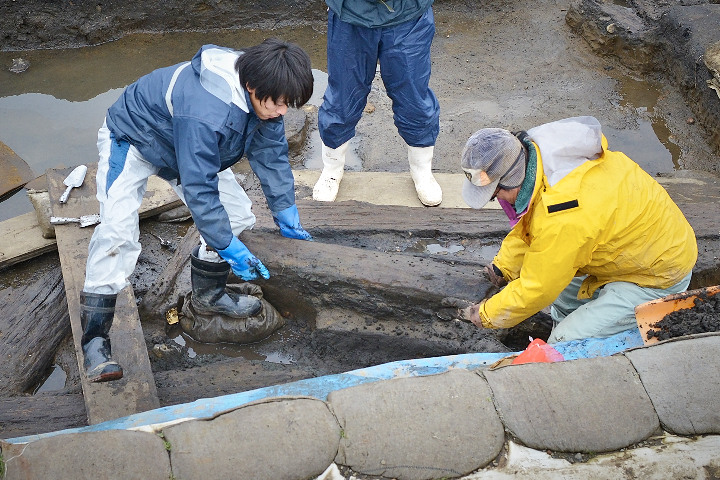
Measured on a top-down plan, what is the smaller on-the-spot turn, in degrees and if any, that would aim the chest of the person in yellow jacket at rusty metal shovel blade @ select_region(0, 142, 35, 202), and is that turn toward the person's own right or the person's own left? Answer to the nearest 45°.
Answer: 0° — they already face it

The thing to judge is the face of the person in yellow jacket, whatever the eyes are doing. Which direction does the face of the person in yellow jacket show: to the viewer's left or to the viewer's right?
to the viewer's left

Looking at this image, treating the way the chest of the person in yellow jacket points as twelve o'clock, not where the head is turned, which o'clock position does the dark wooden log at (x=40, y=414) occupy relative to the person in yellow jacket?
The dark wooden log is roughly at 11 o'clock from the person in yellow jacket.

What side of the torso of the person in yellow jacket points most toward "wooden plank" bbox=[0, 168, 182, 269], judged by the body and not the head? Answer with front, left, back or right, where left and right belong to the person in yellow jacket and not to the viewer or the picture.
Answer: front

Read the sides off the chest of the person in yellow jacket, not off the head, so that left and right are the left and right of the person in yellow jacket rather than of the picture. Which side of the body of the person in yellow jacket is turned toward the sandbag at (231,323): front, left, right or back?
front

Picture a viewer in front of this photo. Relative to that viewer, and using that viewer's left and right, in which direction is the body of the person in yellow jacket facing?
facing to the left of the viewer

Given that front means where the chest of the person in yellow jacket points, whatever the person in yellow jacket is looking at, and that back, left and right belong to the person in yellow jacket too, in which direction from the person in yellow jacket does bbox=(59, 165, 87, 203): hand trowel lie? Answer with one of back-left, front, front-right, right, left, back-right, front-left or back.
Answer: front

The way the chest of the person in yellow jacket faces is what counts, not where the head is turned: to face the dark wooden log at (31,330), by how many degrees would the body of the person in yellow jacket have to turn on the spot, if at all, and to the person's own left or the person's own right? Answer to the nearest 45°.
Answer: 0° — they already face it
